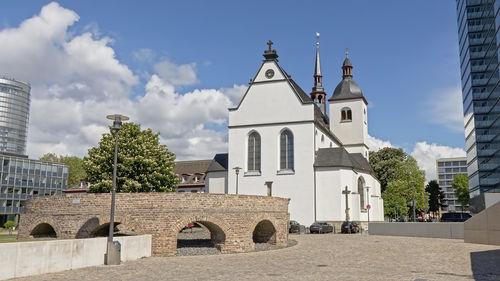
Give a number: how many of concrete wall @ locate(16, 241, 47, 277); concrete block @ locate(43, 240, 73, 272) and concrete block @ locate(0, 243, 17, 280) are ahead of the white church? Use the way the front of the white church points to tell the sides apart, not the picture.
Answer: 3

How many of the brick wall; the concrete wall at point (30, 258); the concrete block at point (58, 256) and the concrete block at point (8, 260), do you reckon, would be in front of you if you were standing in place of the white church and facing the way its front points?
4

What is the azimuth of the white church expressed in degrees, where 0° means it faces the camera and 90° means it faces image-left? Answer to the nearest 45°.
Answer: approximately 0°

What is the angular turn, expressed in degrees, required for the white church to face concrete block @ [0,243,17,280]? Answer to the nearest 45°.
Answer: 0° — it already faces it

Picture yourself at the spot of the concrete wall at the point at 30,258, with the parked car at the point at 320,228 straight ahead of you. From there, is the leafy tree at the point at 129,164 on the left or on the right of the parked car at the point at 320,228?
left

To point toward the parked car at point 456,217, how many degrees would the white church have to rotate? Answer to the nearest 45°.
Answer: approximately 90° to its left

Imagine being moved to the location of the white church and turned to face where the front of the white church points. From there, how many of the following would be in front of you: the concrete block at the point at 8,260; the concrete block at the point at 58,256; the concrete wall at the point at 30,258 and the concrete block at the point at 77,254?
4

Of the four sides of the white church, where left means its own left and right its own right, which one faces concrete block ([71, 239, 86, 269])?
front

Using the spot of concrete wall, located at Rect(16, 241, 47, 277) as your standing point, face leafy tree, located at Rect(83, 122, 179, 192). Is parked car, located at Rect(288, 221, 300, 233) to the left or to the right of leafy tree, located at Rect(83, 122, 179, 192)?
right

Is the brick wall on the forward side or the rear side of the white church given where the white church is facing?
on the forward side

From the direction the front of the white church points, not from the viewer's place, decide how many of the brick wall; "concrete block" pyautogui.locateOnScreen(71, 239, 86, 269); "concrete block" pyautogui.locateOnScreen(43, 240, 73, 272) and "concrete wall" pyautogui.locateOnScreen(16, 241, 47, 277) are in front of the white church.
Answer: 4
